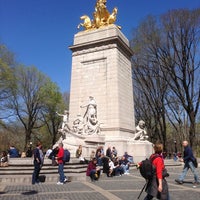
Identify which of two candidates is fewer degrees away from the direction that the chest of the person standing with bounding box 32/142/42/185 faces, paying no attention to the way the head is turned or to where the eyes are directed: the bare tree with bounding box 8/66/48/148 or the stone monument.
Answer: the stone monument

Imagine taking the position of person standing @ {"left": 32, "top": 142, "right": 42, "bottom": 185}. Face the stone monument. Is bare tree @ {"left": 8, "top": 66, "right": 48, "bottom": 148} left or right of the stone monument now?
left
